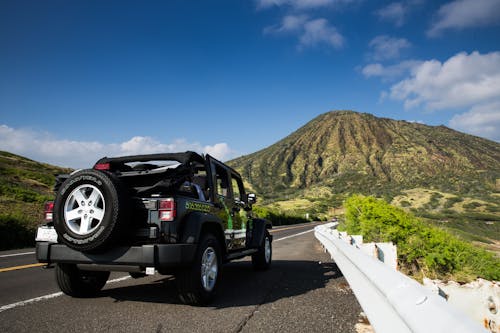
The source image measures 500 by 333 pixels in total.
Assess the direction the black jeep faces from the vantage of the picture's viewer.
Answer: facing away from the viewer and to the right of the viewer

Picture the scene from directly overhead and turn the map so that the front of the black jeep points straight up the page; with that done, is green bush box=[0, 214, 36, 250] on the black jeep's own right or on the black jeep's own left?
on the black jeep's own left
